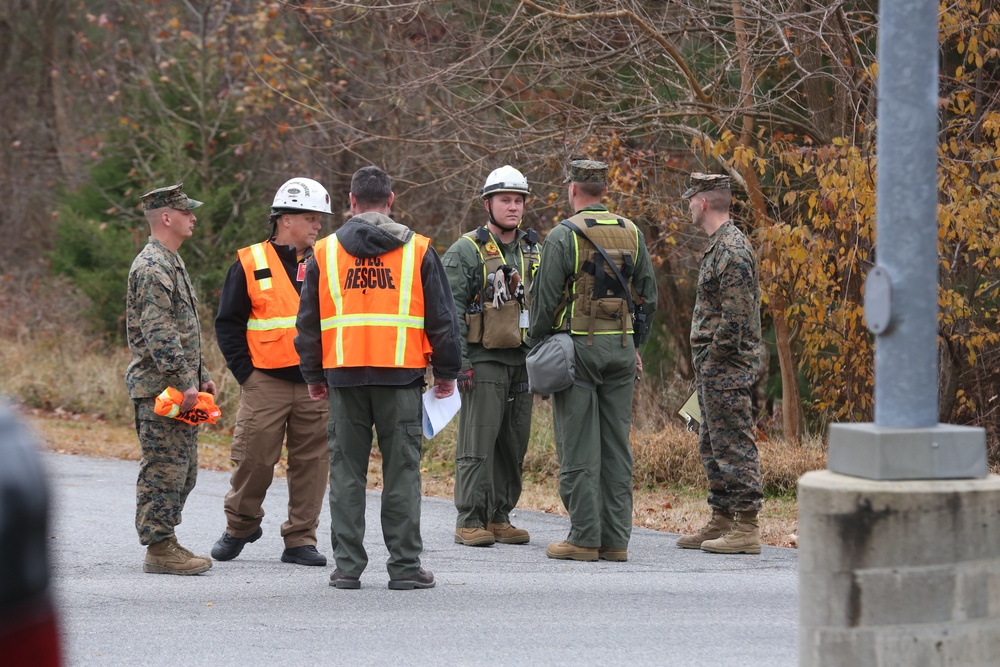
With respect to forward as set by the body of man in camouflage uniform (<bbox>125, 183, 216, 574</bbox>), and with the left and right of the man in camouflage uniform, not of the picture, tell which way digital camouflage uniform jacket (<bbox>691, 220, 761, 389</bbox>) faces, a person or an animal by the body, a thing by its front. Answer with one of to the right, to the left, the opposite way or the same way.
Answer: the opposite way

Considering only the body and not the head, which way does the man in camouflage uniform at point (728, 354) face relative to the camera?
to the viewer's left

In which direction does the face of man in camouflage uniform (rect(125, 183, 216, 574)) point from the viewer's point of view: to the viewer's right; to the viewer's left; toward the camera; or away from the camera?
to the viewer's right

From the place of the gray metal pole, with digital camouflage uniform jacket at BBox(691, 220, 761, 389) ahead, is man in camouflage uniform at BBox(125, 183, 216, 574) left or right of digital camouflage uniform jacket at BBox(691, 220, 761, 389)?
left

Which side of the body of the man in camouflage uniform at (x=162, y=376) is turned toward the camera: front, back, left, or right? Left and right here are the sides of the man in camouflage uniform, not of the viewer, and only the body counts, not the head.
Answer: right

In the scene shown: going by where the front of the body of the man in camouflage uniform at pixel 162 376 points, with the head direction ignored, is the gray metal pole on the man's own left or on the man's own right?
on the man's own right

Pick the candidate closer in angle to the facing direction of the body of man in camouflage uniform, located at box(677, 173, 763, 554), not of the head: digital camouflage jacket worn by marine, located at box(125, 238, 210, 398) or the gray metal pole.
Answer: the digital camouflage jacket worn by marine

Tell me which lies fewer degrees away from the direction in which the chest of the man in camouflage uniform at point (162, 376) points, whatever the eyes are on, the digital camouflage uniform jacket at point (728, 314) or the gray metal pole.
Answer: the digital camouflage uniform jacket

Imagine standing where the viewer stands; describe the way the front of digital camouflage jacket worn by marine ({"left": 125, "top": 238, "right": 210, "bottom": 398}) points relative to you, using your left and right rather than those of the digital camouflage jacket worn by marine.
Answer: facing to the right of the viewer

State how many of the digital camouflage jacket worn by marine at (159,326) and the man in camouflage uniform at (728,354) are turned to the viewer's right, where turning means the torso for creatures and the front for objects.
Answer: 1

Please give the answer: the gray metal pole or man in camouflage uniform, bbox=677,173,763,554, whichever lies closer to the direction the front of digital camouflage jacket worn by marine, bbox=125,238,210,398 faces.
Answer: the man in camouflage uniform

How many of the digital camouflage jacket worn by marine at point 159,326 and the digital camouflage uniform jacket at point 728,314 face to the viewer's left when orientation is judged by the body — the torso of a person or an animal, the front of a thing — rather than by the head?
1

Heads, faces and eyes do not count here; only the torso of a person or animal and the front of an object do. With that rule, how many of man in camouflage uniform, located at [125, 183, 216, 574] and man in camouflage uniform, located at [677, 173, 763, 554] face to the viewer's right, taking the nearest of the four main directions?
1

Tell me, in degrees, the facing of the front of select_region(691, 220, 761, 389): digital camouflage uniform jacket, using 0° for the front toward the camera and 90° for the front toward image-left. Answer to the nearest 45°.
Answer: approximately 90°
